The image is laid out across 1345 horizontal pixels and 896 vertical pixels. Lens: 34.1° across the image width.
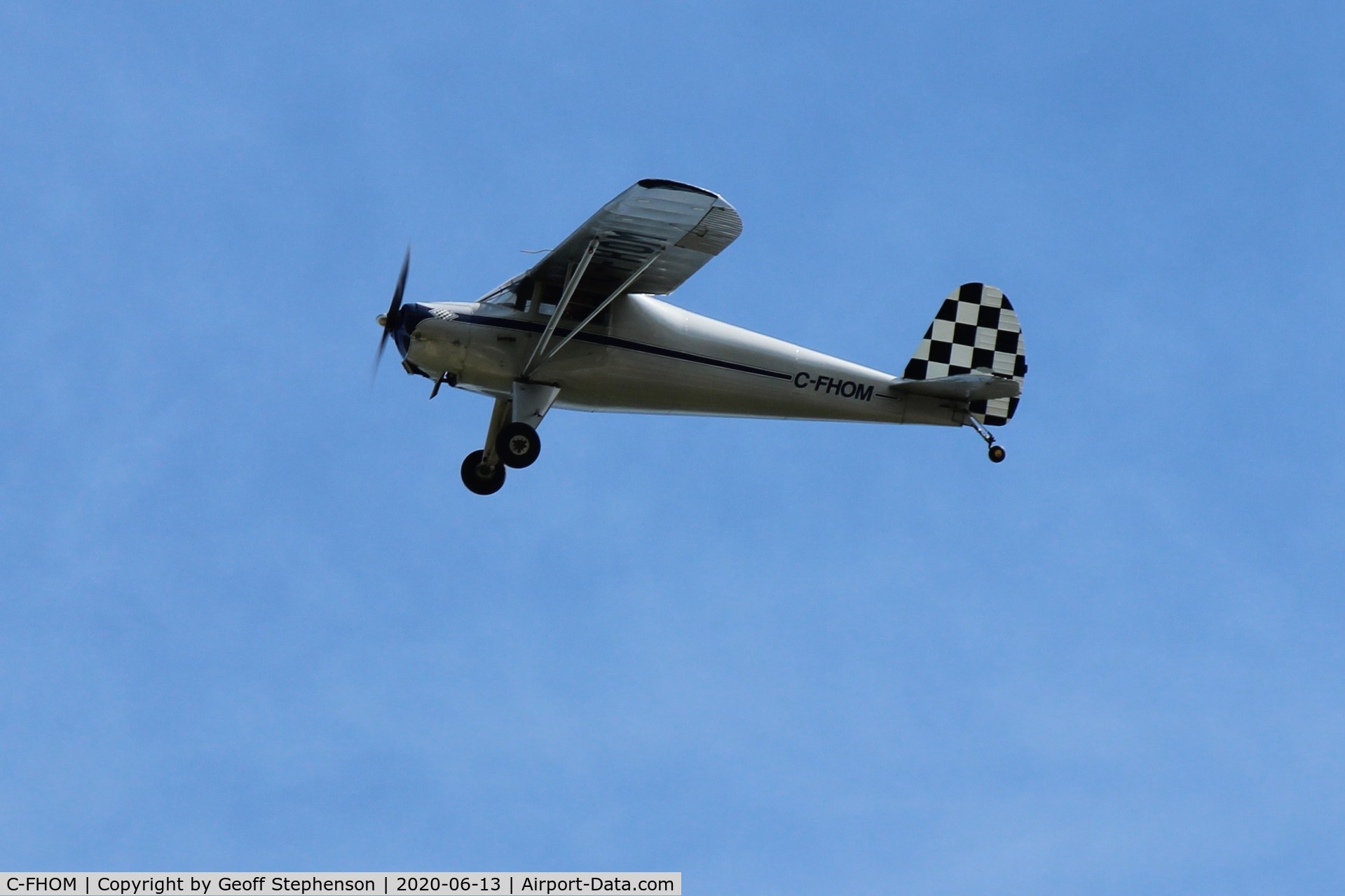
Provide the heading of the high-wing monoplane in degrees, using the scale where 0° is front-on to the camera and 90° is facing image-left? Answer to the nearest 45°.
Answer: approximately 90°
